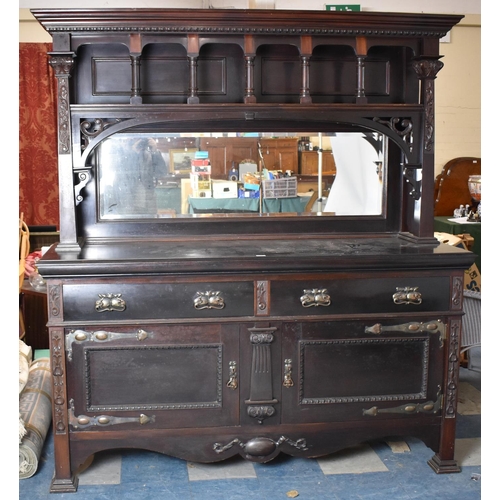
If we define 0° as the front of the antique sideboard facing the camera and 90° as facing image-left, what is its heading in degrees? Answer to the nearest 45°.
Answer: approximately 0°

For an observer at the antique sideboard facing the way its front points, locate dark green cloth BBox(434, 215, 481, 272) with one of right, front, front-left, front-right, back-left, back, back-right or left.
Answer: back-left
